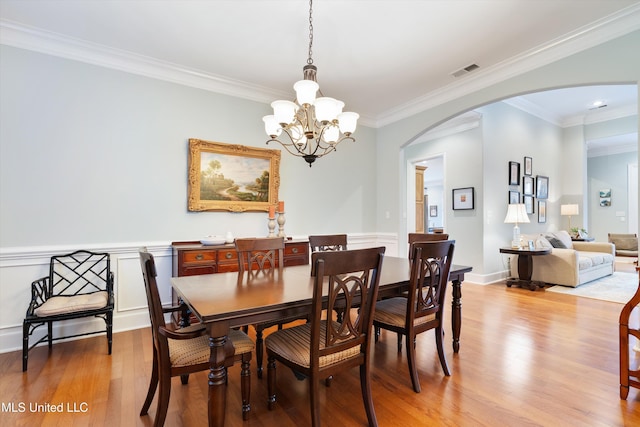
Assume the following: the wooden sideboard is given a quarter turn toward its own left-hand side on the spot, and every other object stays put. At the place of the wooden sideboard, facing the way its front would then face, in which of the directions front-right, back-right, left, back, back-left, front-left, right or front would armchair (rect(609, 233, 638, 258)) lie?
front

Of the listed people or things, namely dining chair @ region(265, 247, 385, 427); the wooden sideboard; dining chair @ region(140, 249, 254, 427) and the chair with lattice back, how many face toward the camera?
2

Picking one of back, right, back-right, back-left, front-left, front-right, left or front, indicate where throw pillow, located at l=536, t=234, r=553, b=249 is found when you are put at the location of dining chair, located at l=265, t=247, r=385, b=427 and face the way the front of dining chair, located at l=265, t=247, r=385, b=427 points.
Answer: right

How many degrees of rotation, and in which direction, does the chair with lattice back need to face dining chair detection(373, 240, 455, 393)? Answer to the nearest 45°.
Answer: approximately 45° to its left

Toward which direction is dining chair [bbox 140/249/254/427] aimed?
to the viewer's right

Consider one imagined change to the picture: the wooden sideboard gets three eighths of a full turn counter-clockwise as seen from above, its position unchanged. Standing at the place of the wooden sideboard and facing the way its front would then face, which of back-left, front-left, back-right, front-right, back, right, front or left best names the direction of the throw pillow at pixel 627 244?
front-right

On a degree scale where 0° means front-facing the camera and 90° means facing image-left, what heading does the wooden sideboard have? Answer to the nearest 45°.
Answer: approximately 0°

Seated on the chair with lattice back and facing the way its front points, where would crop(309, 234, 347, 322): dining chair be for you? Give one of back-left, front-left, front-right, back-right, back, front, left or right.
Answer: front-left

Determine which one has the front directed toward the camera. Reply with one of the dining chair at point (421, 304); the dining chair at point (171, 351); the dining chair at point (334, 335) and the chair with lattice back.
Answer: the chair with lattice back

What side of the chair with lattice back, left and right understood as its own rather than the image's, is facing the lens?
front

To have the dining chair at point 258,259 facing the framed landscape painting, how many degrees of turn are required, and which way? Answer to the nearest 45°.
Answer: approximately 135° to its left

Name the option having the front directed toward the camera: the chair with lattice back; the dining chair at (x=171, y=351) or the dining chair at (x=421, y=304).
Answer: the chair with lattice back

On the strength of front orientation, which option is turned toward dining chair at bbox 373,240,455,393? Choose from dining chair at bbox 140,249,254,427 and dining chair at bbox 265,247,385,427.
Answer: dining chair at bbox 140,249,254,427

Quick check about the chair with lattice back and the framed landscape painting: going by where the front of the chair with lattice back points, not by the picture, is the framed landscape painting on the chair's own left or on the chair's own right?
on the chair's own left

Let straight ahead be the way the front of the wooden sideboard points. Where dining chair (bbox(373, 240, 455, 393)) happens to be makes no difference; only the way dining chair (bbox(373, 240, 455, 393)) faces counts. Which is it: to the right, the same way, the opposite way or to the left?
the opposite way

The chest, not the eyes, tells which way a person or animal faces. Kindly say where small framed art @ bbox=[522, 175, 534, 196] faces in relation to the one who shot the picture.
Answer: facing the viewer and to the right of the viewer
